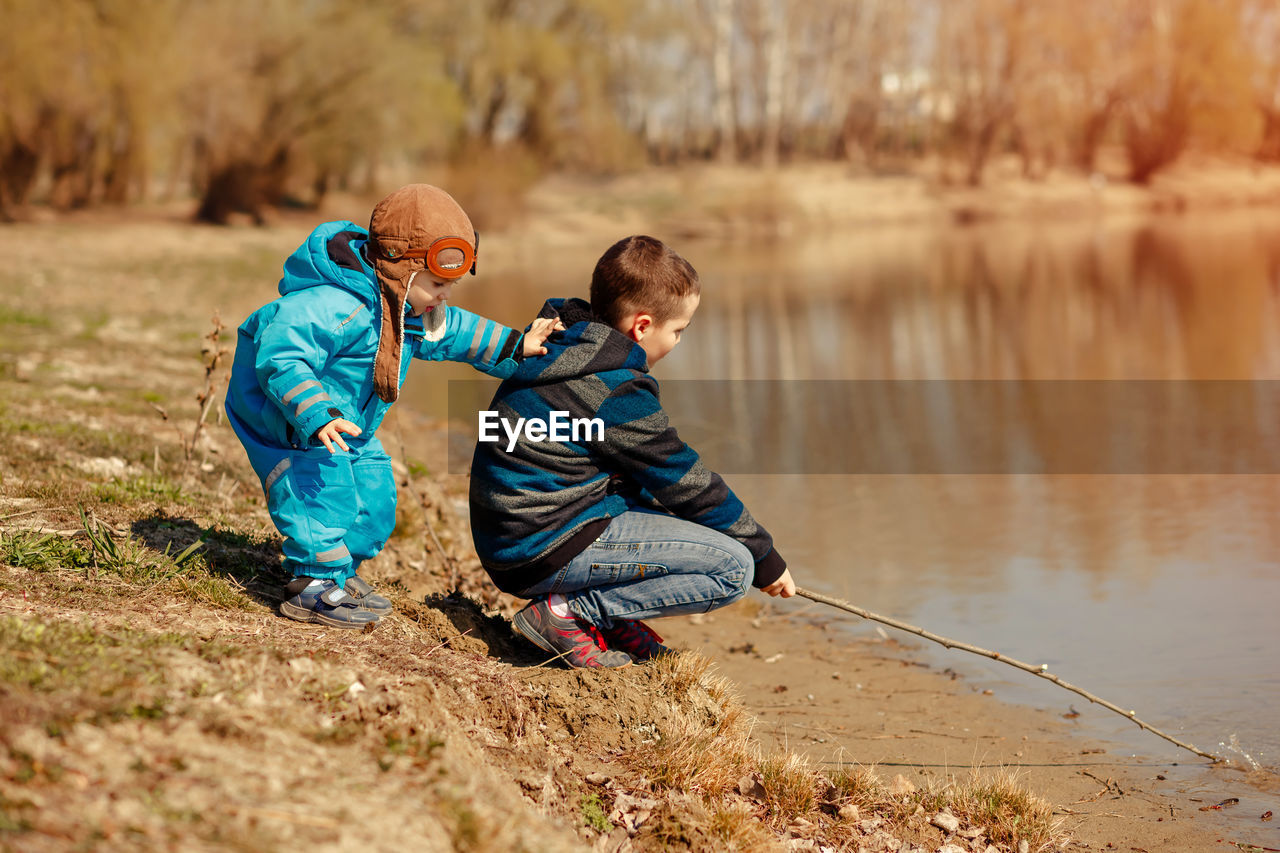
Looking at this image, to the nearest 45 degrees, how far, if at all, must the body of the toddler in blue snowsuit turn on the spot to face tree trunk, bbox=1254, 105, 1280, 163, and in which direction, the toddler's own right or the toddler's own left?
approximately 45° to the toddler's own left

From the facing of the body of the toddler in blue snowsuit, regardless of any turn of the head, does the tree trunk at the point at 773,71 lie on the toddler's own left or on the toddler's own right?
on the toddler's own left

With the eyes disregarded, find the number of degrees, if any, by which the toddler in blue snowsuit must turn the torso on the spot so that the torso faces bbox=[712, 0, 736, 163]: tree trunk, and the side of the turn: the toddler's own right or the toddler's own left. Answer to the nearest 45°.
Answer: approximately 90° to the toddler's own left

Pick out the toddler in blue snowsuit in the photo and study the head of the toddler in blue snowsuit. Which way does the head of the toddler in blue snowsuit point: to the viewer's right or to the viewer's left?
to the viewer's right

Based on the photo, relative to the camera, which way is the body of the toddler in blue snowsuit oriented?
to the viewer's right
